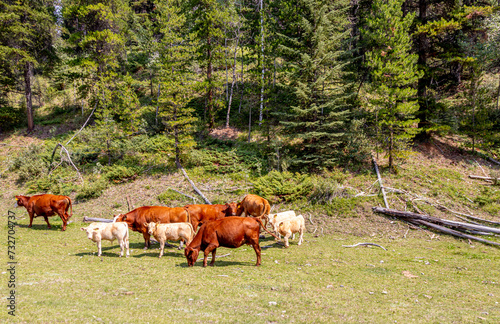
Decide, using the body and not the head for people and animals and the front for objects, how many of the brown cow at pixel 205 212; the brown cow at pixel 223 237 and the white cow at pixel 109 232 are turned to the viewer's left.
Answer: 2

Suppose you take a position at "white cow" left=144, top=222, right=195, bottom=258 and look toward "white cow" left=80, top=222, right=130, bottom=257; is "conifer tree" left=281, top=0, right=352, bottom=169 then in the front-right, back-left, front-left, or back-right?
back-right

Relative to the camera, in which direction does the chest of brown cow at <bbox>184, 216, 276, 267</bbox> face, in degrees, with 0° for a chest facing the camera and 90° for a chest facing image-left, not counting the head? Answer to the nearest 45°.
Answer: approximately 90°

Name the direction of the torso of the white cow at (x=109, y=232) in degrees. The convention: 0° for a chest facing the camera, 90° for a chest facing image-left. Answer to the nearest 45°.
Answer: approximately 90°

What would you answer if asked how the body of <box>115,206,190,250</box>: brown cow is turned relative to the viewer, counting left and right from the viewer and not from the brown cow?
facing to the left of the viewer

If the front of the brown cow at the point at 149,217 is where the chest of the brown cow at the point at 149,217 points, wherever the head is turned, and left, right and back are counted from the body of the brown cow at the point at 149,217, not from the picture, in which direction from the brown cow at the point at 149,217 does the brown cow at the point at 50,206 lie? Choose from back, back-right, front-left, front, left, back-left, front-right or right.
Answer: front-right

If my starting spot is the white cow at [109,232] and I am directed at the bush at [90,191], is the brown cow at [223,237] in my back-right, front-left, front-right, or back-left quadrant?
back-right

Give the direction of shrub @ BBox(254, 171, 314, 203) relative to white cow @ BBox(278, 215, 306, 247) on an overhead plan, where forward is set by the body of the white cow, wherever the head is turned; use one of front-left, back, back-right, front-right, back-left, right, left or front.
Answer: back-right
